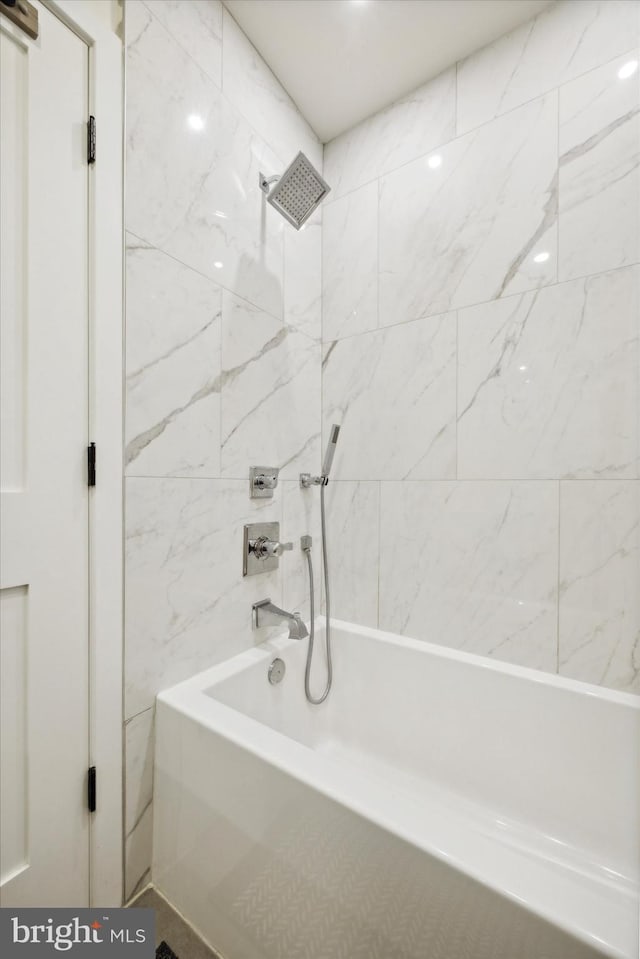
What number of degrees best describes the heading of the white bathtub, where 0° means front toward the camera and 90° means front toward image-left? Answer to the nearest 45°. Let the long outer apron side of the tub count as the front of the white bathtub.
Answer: approximately 45°

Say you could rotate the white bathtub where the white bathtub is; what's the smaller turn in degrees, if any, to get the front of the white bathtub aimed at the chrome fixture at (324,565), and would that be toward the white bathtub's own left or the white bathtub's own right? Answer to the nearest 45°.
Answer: approximately 90° to the white bathtub's own right
